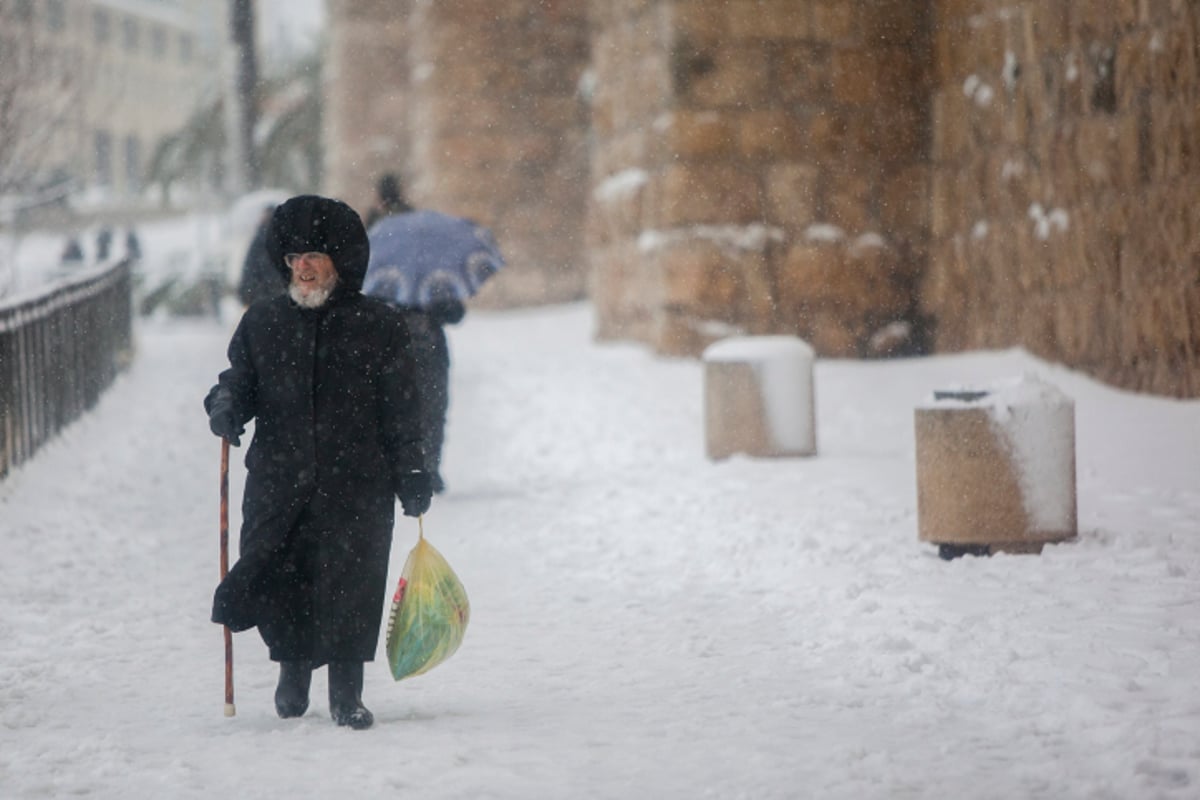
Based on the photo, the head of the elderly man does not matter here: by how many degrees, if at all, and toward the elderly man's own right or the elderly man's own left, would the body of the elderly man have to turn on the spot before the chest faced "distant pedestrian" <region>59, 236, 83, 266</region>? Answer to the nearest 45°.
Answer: approximately 180°

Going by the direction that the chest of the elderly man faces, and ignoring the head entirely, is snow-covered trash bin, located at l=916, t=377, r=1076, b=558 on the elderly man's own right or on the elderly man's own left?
on the elderly man's own left

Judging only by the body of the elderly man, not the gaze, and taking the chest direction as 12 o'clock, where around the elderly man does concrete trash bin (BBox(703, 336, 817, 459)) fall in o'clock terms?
The concrete trash bin is roughly at 7 o'clock from the elderly man.

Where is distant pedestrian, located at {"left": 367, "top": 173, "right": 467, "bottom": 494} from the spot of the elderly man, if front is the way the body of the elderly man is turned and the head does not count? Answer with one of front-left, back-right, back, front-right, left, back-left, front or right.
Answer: back

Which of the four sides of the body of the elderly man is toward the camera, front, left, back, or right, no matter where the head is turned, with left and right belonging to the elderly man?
front

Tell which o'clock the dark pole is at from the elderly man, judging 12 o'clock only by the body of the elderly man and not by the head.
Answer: The dark pole is roughly at 6 o'clock from the elderly man.
